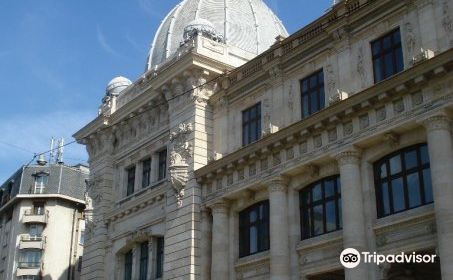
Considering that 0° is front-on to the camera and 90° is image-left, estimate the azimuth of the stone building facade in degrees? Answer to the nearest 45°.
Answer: approximately 45°
